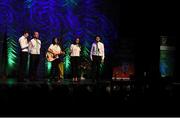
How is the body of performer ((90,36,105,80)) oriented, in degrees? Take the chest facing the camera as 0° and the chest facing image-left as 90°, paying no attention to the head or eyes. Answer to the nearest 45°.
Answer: approximately 0°

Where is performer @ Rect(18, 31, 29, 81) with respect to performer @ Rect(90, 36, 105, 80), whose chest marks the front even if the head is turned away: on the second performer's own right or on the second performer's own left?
on the second performer's own right
